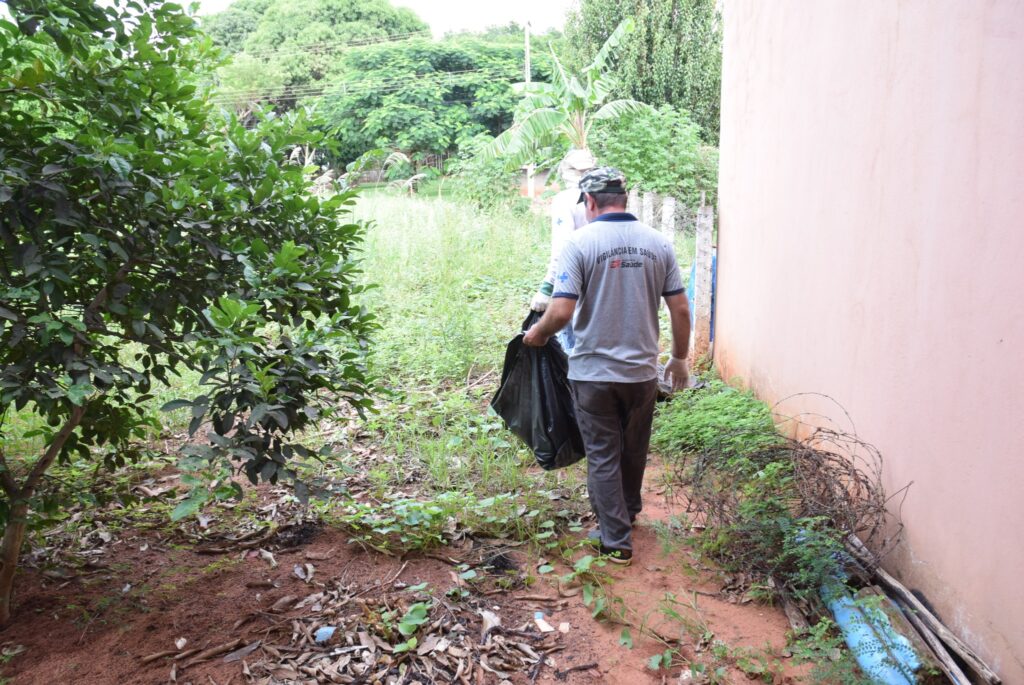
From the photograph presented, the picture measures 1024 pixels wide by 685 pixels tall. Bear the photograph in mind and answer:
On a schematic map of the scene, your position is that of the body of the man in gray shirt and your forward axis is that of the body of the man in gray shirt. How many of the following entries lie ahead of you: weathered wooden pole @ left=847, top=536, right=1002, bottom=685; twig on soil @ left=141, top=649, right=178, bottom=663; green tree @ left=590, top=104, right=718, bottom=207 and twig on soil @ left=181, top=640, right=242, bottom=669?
1

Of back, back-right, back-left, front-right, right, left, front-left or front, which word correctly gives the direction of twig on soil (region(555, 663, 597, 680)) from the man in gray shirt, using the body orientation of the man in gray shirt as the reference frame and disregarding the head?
back

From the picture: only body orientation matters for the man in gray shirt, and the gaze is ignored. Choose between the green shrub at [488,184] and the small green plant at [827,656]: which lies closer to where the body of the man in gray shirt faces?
the green shrub

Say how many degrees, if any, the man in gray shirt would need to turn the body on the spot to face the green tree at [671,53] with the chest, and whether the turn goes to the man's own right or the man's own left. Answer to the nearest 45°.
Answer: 0° — they already face it

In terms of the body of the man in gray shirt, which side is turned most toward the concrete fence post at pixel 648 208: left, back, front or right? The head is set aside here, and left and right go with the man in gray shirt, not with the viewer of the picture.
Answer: front

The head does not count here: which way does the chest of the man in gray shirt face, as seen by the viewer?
away from the camera

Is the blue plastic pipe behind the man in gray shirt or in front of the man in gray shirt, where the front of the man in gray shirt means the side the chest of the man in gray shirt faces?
behind
